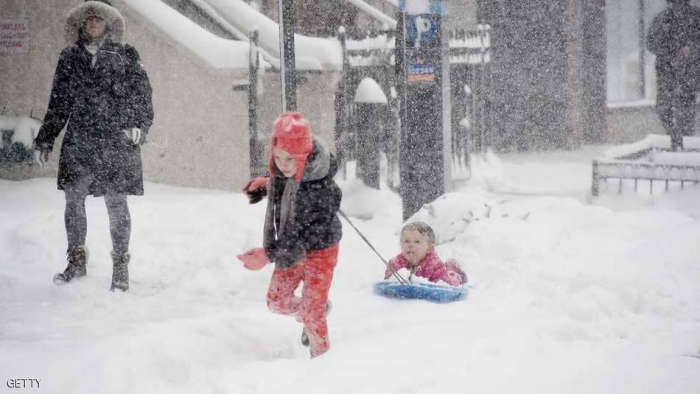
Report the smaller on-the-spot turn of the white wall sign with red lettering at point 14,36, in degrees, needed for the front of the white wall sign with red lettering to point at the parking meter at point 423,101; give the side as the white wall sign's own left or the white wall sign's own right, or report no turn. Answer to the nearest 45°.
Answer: approximately 45° to the white wall sign's own left

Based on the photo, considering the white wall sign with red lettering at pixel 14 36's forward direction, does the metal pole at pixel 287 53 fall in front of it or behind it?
in front

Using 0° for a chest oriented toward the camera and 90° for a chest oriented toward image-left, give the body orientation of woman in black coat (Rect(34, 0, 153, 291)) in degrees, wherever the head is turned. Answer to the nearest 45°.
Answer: approximately 0°

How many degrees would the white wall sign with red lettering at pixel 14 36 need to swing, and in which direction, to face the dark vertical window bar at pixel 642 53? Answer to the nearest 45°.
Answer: approximately 90° to its left

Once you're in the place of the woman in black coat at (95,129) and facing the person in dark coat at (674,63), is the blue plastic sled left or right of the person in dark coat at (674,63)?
right

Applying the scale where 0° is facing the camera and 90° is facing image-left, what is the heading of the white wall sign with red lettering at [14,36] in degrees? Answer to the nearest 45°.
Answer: approximately 0°

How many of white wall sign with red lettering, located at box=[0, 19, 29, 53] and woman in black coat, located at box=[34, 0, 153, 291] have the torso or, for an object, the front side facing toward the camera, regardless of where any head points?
2

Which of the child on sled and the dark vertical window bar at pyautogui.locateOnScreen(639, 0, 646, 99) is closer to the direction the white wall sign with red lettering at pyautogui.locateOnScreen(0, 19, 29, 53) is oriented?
the child on sled

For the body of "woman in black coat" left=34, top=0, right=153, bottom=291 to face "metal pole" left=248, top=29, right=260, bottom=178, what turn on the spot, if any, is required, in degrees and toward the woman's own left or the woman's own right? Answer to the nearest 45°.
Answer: approximately 135° to the woman's own left
